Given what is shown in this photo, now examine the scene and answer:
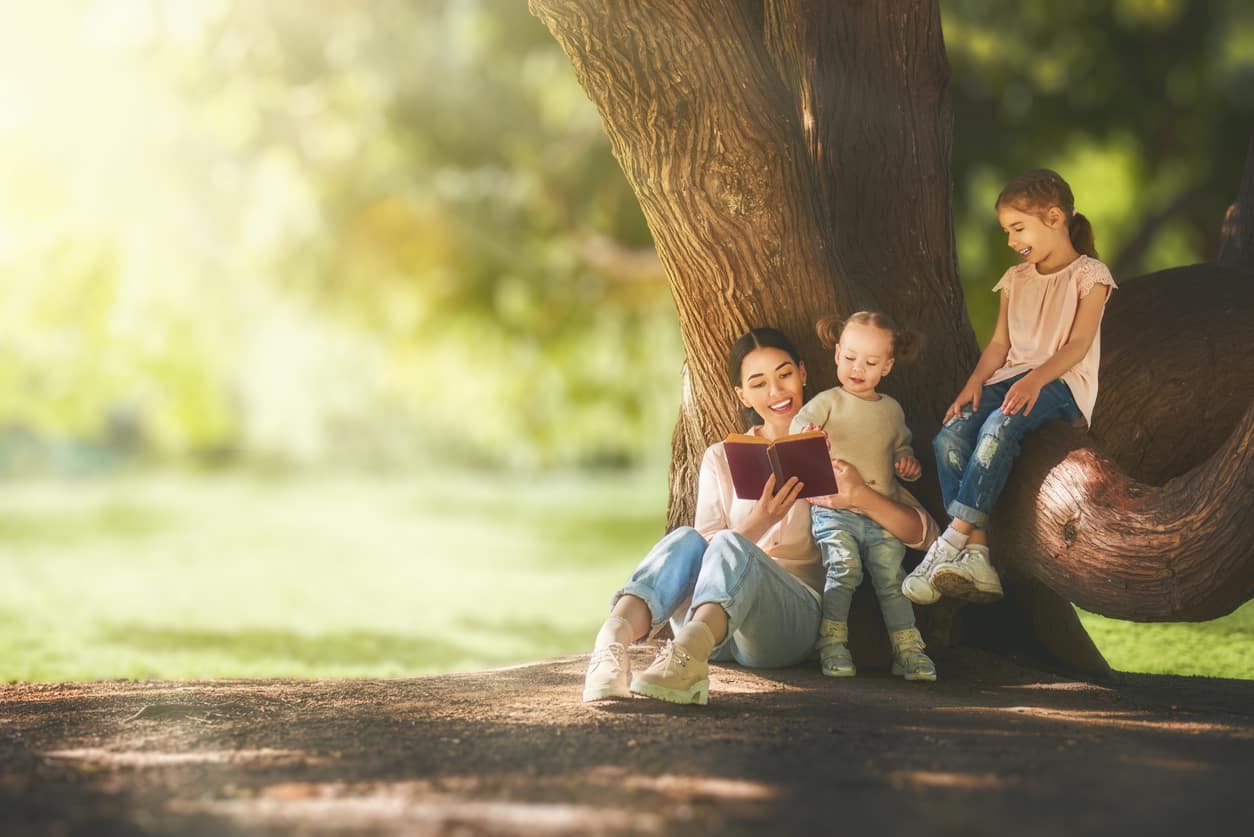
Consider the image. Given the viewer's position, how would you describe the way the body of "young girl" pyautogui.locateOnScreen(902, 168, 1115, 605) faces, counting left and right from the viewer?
facing the viewer and to the left of the viewer

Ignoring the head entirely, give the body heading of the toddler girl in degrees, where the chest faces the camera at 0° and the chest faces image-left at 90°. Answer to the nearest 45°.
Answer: approximately 0°

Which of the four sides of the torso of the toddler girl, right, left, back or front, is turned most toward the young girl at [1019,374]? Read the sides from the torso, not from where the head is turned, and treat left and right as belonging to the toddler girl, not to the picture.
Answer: left

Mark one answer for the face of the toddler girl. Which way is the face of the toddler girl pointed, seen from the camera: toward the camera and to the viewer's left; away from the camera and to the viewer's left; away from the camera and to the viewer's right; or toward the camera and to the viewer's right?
toward the camera and to the viewer's left

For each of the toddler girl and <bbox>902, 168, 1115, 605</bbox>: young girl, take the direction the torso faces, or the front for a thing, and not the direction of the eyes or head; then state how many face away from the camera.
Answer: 0

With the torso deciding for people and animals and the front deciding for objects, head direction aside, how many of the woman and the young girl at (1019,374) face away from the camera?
0

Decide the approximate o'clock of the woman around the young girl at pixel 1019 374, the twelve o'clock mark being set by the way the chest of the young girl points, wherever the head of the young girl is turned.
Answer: The woman is roughly at 1 o'clock from the young girl.
